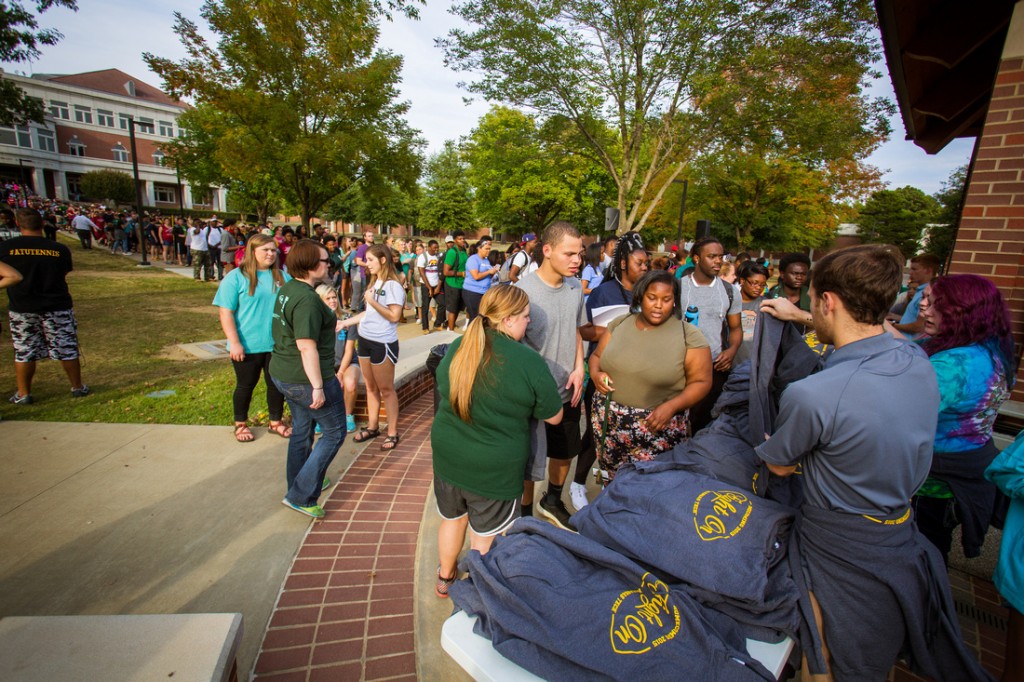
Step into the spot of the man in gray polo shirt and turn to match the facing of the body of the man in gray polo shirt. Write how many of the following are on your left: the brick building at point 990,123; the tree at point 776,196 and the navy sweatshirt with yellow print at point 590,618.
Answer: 1

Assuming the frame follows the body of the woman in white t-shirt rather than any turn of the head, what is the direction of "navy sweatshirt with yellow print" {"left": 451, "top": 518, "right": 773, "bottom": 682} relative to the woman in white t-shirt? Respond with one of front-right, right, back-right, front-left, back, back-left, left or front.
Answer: front-left

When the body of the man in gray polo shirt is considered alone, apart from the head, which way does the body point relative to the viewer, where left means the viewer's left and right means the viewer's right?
facing away from the viewer and to the left of the viewer

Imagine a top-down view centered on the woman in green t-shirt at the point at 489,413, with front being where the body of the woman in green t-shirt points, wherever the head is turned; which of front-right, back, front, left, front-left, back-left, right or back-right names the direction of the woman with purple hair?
front-right

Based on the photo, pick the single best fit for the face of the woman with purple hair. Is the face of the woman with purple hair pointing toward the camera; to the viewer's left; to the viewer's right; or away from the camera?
to the viewer's left

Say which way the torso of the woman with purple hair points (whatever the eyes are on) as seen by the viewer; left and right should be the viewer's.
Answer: facing to the left of the viewer

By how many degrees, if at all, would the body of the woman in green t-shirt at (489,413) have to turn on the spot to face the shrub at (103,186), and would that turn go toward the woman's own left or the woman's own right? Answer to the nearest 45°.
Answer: approximately 90° to the woman's own left

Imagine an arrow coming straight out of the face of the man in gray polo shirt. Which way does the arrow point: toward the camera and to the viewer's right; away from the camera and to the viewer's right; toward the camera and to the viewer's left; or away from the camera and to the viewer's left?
away from the camera and to the viewer's left

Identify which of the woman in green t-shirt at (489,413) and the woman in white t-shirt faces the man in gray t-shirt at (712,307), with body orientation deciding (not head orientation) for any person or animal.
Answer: the woman in green t-shirt

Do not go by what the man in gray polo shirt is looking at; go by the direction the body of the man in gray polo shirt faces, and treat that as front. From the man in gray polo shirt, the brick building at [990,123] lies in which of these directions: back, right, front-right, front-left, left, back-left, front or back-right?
front-right

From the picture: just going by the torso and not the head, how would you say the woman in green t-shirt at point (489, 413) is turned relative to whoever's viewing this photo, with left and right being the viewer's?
facing away from the viewer and to the right of the viewer
